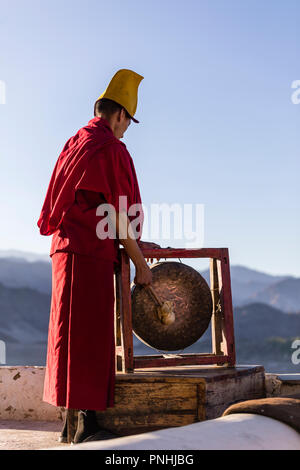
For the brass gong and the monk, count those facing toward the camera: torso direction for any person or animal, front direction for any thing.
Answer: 1

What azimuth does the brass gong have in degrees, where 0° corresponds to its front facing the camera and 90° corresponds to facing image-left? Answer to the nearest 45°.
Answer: approximately 0°

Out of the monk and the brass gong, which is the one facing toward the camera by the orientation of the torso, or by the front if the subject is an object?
the brass gong

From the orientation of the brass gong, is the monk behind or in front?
in front

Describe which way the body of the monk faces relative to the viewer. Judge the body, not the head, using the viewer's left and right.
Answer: facing away from the viewer and to the right of the viewer

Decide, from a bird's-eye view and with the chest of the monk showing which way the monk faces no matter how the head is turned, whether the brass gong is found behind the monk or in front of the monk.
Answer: in front

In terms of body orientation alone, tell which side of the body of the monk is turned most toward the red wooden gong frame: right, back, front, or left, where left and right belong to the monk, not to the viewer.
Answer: front
